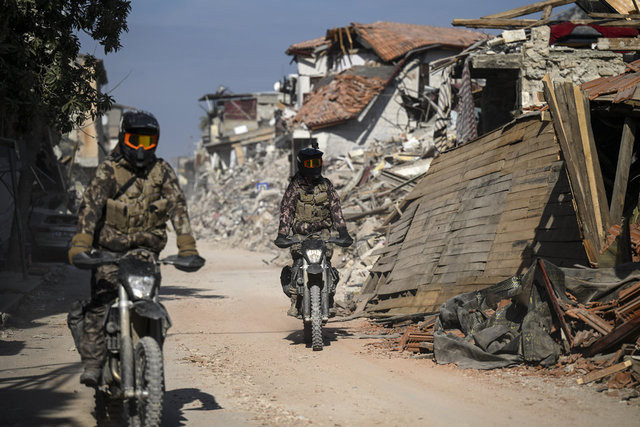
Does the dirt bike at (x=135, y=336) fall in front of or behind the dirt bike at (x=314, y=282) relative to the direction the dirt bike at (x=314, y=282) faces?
in front

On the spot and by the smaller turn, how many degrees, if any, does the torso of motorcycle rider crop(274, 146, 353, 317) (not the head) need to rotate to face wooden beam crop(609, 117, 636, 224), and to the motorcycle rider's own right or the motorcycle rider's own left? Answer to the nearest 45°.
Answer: approximately 45° to the motorcycle rider's own left

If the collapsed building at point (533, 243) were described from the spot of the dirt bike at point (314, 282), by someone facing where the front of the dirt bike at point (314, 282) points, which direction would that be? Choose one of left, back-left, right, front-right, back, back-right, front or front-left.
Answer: left

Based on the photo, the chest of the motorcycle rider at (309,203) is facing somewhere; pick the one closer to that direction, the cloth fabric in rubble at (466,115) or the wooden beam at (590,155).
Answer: the wooden beam

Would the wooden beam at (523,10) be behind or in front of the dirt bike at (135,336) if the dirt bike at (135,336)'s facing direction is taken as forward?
behind

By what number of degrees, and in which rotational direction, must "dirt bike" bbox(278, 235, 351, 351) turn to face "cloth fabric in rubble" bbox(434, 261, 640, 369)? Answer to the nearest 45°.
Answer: approximately 45° to its left

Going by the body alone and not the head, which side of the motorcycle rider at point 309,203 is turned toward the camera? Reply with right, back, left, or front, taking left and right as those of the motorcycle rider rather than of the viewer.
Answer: front

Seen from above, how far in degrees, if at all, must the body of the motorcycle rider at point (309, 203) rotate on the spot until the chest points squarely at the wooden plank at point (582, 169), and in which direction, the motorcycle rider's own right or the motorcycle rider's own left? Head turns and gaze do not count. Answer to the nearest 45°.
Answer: approximately 45° to the motorcycle rider's own left

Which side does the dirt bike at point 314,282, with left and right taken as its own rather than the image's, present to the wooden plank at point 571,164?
left

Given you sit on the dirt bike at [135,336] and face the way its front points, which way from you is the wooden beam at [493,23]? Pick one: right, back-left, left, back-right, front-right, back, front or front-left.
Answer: back-left

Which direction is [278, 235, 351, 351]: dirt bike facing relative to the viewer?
toward the camera

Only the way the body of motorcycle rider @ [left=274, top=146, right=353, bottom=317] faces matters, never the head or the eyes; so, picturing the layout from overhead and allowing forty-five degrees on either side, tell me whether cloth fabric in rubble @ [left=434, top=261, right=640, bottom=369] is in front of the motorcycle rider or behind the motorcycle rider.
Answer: in front

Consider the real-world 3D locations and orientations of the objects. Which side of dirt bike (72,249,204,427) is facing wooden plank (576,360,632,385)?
left
